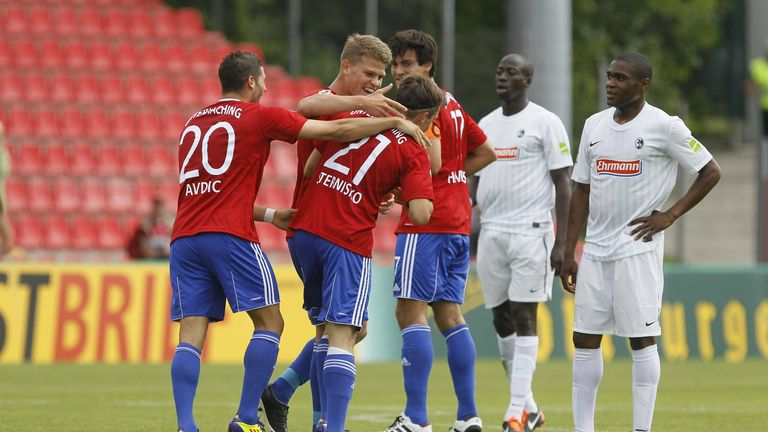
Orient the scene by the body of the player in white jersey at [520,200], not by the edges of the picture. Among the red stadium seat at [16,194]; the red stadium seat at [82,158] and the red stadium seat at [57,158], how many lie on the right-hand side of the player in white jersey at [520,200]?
3

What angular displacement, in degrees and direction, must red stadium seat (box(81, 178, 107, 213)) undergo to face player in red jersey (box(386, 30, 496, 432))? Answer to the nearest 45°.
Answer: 0° — it already faces them

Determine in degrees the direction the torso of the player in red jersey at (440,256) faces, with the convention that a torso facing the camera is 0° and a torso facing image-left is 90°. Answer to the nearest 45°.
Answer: approximately 135°

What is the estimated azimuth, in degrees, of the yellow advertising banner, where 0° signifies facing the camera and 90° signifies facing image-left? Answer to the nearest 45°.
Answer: approximately 0°

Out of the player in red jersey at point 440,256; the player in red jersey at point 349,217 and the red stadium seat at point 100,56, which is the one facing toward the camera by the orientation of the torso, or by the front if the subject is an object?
the red stadium seat

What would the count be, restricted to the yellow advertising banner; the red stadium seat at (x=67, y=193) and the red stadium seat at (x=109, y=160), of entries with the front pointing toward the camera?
3

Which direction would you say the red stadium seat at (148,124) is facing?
toward the camera

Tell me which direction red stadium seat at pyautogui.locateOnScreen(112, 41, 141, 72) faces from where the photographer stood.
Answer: facing the viewer

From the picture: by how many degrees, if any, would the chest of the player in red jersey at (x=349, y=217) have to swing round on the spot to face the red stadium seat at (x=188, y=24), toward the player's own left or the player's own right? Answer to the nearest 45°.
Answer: approximately 45° to the player's own left

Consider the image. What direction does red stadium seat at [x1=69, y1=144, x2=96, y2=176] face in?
toward the camera

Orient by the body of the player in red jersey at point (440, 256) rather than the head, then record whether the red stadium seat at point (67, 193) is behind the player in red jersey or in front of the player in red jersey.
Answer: in front

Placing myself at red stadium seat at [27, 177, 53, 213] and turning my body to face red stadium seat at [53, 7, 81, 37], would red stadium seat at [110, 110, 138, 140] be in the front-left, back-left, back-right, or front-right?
front-right

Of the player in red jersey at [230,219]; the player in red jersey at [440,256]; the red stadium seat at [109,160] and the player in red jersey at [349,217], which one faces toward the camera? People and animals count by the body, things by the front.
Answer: the red stadium seat

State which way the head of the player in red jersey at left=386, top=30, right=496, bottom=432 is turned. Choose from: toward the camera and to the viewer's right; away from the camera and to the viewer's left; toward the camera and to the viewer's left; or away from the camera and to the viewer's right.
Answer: toward the camera and to the viewer's left
